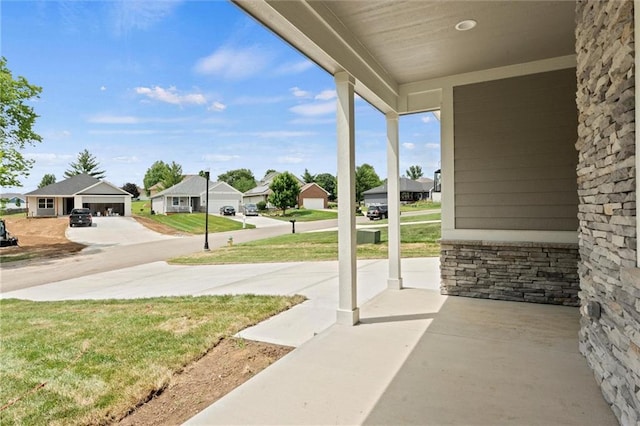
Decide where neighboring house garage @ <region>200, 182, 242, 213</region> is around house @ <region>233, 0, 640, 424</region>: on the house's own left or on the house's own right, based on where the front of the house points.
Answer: on the house's own right

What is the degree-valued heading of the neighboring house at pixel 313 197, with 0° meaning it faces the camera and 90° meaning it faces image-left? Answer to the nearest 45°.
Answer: approximately 0°

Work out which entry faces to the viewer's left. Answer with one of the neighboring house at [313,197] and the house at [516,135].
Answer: the house

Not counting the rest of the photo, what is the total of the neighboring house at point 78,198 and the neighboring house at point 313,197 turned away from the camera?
0

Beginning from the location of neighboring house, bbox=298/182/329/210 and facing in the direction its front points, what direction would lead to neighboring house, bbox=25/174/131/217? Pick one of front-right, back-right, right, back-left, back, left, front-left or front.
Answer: front-right

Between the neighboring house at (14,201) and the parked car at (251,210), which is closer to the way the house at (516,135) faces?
the neighboring house

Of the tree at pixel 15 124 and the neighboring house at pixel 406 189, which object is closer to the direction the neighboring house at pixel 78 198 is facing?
the tree

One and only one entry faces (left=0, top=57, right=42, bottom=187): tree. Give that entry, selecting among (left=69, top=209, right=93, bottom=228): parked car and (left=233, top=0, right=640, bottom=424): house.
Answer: the house

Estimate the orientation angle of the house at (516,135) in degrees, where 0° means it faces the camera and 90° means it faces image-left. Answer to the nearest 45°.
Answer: approximately 90°
